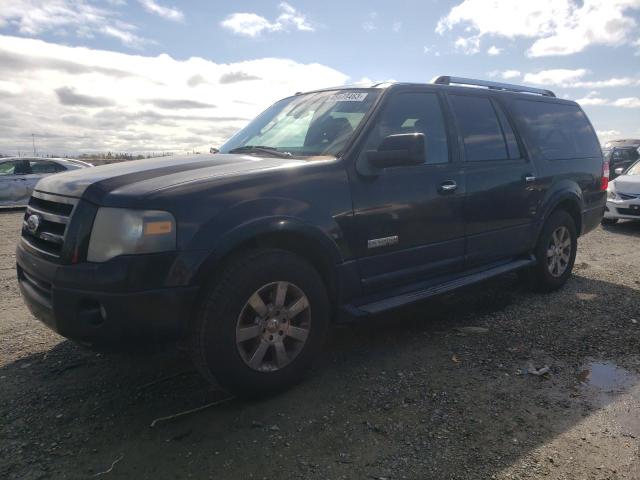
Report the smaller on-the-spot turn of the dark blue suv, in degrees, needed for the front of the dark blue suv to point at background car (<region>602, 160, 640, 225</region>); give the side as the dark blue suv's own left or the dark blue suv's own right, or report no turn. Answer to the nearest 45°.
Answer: approximately 180°

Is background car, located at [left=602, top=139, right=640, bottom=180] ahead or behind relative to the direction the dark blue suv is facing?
behind

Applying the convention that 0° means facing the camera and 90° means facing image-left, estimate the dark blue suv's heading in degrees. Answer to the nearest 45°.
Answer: approximately 45°

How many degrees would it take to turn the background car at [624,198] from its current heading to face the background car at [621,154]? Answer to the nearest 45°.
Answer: approximately 135° to its right
